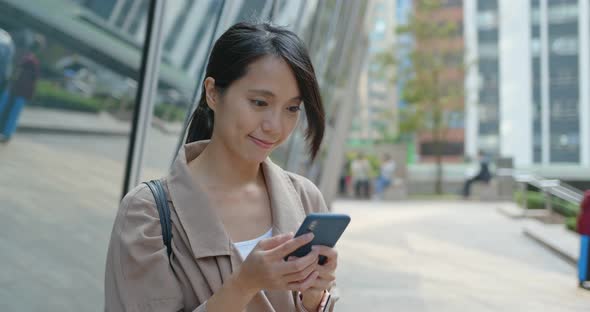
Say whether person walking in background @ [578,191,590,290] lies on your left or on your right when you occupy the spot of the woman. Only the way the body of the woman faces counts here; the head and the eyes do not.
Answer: on your left

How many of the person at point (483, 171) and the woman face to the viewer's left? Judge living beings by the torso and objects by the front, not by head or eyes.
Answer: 1

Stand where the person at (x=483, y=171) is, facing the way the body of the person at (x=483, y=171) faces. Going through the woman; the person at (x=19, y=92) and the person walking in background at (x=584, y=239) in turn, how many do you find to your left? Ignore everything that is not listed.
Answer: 3

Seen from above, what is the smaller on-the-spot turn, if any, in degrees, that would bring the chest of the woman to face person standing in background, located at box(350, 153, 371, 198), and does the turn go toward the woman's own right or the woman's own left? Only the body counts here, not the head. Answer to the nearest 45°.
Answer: approximately 135° to the woman's own left

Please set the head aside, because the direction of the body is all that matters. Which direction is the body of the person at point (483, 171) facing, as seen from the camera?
to the viewer's left

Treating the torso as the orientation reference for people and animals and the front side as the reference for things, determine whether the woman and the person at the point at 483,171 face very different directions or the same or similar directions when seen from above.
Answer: very different directions

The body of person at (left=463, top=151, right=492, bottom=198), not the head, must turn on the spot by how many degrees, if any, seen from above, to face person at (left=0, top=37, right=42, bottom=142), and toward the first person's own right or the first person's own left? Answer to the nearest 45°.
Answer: approximately 90° to the first person's own left

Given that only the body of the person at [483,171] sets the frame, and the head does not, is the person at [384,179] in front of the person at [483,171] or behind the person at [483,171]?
in front

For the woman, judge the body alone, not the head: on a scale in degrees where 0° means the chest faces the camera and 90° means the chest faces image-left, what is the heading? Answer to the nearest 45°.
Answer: approximately 315°

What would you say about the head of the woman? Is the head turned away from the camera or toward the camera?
toward the camera

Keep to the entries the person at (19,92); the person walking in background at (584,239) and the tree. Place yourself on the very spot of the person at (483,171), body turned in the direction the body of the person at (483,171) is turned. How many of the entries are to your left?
2
